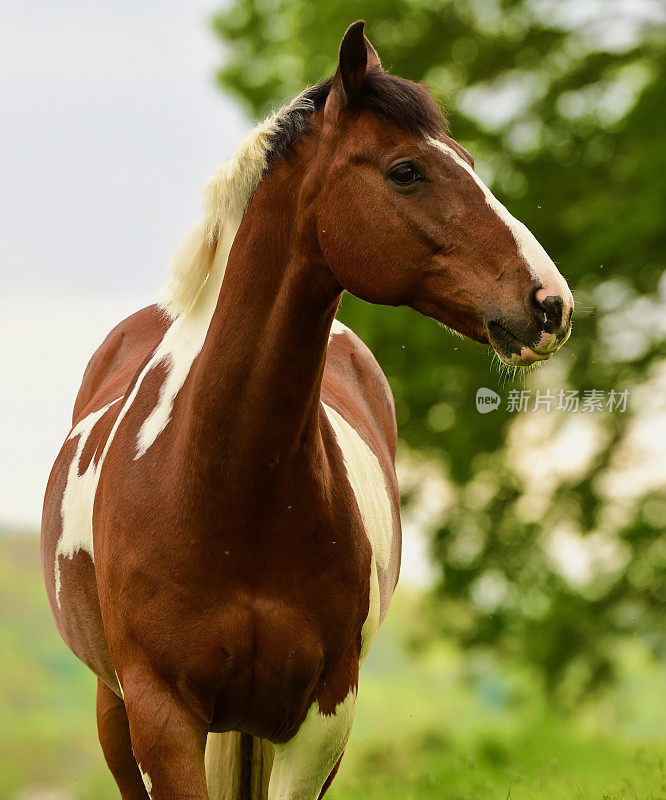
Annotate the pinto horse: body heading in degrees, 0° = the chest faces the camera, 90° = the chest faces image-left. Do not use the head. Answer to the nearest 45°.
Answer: approximately 0°
